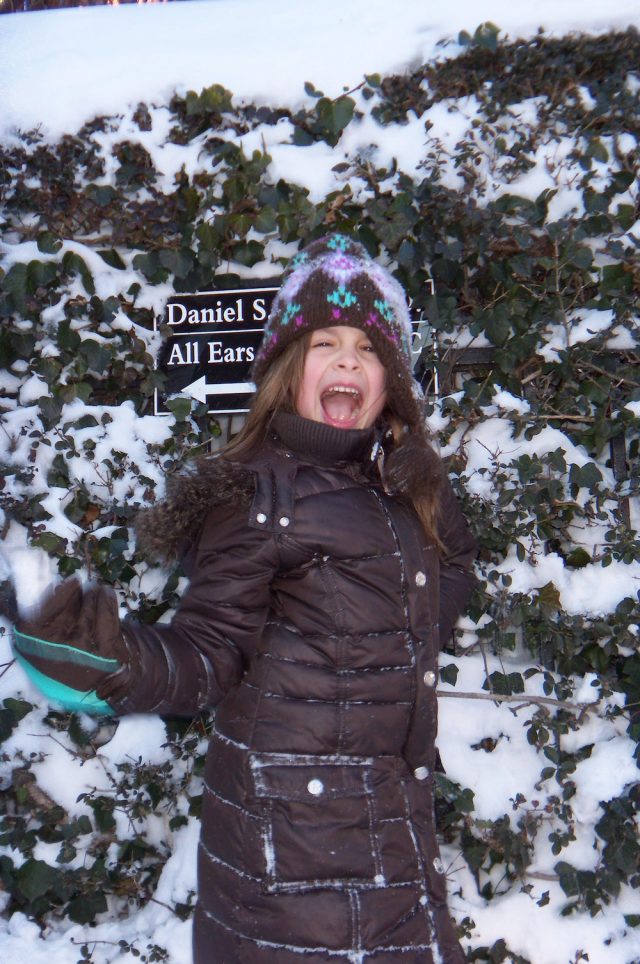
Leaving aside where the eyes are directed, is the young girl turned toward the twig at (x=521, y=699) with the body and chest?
no

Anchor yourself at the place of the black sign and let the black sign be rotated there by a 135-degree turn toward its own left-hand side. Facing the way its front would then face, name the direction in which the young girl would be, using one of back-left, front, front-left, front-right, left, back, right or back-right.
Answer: back-right

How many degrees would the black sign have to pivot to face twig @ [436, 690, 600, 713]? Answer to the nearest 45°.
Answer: approximately 45° to its left

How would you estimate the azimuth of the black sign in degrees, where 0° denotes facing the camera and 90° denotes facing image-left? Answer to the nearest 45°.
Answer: approximately 0°

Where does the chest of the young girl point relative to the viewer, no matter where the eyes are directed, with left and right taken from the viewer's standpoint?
facing the viewer and to the right of the viewer

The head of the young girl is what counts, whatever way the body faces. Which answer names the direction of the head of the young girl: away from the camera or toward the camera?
toward the camera
